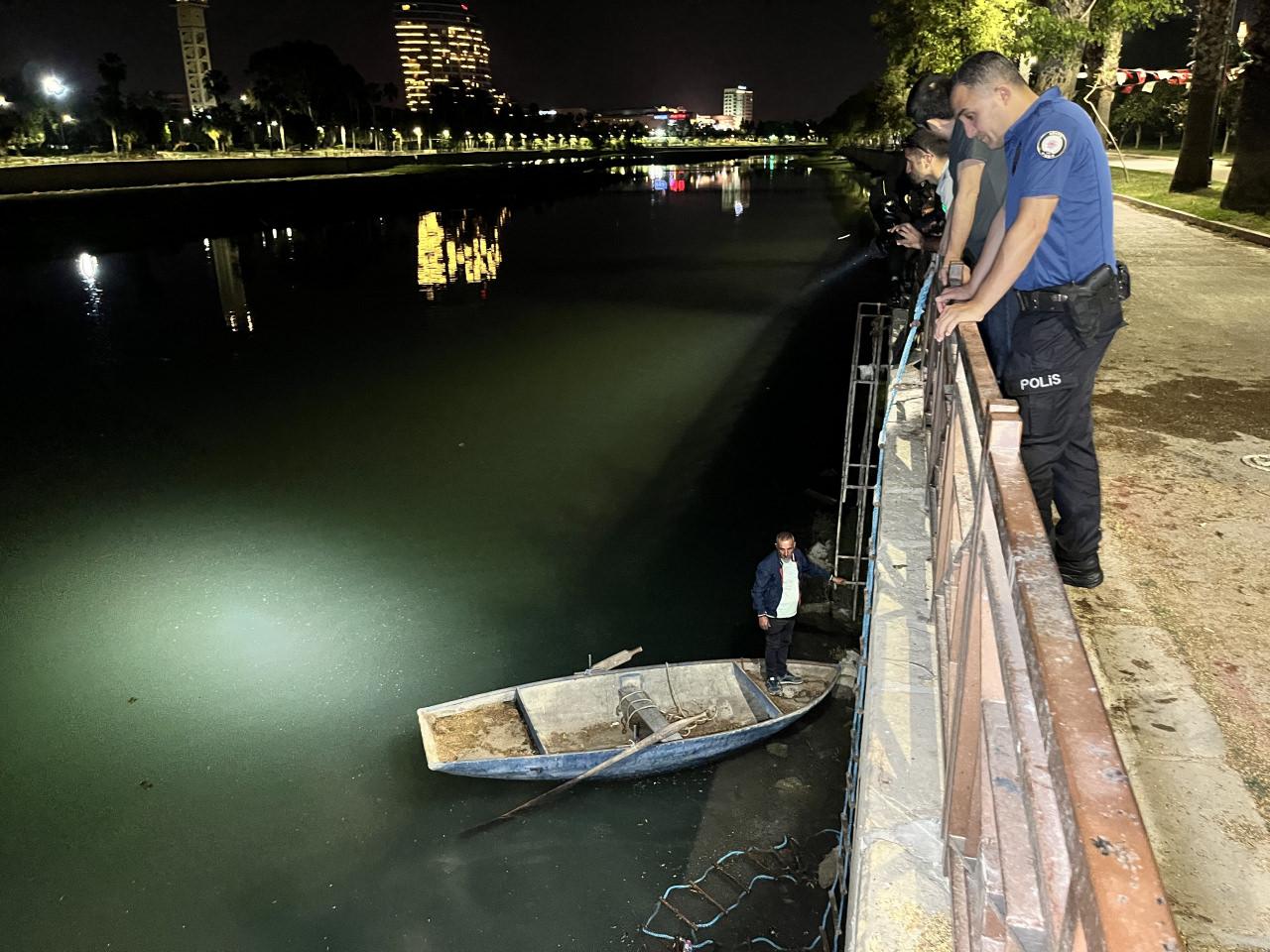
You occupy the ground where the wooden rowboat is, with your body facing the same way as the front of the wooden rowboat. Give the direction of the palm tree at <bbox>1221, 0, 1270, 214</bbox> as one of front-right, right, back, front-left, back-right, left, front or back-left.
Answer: front-left

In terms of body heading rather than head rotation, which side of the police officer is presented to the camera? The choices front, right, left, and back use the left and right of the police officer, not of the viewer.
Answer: left

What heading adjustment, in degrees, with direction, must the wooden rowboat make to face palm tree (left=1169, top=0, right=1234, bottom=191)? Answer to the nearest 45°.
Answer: approximately 45° to its left

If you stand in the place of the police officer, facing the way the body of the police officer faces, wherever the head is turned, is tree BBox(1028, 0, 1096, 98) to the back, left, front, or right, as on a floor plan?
right

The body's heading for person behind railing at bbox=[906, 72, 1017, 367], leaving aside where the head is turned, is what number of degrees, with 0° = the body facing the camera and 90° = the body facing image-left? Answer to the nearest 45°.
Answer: approximately 90°

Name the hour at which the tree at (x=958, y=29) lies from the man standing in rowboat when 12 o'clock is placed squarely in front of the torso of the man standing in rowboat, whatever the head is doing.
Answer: The tree is roughly at 8 o'clock from the man standing in rowboat.

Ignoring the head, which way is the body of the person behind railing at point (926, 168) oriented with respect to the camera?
to the viewer's left

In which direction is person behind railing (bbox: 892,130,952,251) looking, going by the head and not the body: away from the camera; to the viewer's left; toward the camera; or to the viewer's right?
to the viewer's left

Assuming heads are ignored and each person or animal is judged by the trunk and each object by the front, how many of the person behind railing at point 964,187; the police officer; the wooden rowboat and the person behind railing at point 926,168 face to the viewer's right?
1

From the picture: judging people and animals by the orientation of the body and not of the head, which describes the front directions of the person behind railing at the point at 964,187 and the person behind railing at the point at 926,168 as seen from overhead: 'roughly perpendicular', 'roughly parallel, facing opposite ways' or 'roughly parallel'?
roughly parallel

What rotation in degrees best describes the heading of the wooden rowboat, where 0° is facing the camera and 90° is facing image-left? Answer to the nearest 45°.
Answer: approximately 270°
